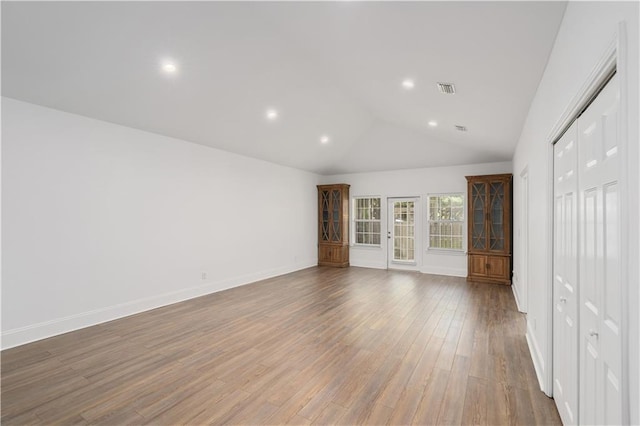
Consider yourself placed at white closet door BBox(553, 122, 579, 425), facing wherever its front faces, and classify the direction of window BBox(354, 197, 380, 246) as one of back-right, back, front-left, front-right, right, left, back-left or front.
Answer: front-right

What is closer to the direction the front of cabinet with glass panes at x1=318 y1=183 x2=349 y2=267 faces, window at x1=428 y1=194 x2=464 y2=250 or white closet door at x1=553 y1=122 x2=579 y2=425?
the white closet door

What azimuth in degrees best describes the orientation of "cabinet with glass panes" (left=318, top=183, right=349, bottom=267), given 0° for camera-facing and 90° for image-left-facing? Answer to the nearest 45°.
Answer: approximately 45°

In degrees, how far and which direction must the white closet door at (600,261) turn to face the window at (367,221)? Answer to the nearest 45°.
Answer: approximately 45° to its right

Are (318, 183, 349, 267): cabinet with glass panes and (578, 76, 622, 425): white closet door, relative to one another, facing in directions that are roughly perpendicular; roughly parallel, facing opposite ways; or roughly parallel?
roughly perpendicular

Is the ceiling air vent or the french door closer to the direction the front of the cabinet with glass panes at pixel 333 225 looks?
the ceiling air vent

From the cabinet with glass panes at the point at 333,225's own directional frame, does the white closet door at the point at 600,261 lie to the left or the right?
on its left

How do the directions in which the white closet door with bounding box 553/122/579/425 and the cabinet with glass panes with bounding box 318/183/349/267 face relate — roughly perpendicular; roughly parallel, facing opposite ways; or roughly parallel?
roughly perpendicular

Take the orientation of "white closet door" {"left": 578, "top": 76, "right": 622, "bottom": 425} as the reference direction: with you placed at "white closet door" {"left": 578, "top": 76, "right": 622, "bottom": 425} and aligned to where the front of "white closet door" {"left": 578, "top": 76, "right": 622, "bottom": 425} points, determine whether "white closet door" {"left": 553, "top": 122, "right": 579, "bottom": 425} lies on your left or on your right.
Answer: on your right

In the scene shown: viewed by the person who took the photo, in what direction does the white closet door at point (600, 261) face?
facing to the left of the viewer

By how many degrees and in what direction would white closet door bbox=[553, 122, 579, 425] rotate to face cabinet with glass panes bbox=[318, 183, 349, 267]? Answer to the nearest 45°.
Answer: approximately 45° to its right

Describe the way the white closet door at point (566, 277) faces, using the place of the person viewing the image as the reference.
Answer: facing to the left of the viewer

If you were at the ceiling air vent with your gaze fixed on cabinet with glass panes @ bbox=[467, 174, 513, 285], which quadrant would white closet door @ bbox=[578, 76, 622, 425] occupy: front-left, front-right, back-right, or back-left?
back-right

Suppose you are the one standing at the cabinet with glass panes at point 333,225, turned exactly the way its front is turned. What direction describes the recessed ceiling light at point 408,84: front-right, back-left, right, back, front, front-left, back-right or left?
front-left
